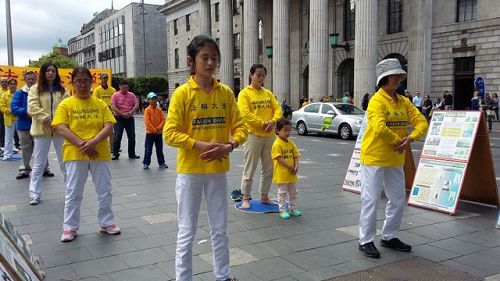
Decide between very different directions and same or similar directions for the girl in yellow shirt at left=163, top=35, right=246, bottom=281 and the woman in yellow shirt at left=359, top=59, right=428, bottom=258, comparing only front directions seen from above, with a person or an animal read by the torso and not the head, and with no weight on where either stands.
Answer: same or similar directions

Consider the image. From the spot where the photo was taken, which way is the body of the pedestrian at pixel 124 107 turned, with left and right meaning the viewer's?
facing the viewer

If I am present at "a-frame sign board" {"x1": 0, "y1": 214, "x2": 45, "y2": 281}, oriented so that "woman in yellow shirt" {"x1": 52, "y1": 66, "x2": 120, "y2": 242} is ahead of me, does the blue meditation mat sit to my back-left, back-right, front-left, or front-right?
front-right

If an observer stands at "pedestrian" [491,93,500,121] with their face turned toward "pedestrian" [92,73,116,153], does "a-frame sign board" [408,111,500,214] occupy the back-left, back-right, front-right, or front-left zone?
front-left

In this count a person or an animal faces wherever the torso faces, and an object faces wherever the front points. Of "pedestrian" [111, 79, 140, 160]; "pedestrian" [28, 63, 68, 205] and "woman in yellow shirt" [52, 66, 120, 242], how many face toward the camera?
3

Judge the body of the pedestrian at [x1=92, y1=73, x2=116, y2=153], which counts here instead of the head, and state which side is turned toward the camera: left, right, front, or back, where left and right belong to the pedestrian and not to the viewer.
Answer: front

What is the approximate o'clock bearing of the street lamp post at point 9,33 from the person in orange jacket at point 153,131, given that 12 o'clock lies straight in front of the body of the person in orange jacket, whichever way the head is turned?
The street lamp post is roughly at 5 o'clock from the person in orange jacket.

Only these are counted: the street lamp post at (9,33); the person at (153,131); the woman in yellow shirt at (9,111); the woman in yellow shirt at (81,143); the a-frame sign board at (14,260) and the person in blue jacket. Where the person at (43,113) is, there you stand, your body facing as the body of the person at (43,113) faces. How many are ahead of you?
2

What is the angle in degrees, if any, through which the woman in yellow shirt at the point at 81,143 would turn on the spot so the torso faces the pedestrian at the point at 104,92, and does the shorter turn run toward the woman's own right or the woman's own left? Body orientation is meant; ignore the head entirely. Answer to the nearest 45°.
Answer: approximately 180°

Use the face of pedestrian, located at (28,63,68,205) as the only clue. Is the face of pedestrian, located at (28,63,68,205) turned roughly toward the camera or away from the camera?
toward the camera

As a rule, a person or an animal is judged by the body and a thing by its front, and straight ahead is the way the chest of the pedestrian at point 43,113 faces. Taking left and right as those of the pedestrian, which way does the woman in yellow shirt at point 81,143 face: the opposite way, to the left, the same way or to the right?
the same way

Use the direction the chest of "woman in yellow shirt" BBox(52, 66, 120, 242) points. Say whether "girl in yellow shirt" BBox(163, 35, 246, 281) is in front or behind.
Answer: in front

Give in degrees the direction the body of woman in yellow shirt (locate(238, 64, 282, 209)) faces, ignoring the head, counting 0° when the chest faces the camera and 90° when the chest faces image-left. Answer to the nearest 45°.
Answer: approximately 315°

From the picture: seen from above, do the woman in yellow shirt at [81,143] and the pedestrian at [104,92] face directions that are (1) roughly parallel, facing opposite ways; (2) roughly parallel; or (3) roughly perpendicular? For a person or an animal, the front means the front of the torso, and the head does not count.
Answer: roughly parallel

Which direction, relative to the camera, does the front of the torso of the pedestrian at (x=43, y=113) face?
toward the camera

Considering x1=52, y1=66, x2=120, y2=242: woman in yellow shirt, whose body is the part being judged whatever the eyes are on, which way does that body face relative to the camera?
toward the camera

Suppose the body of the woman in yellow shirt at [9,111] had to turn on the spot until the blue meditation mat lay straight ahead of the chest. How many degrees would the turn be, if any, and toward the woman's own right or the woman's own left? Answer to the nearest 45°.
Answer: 0° — they already face it

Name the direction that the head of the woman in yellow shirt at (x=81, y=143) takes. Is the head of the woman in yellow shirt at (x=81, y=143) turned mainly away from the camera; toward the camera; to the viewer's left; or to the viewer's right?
toward the camera

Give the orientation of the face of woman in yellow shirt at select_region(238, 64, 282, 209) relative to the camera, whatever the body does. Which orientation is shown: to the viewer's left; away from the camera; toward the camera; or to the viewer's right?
toward the camera
